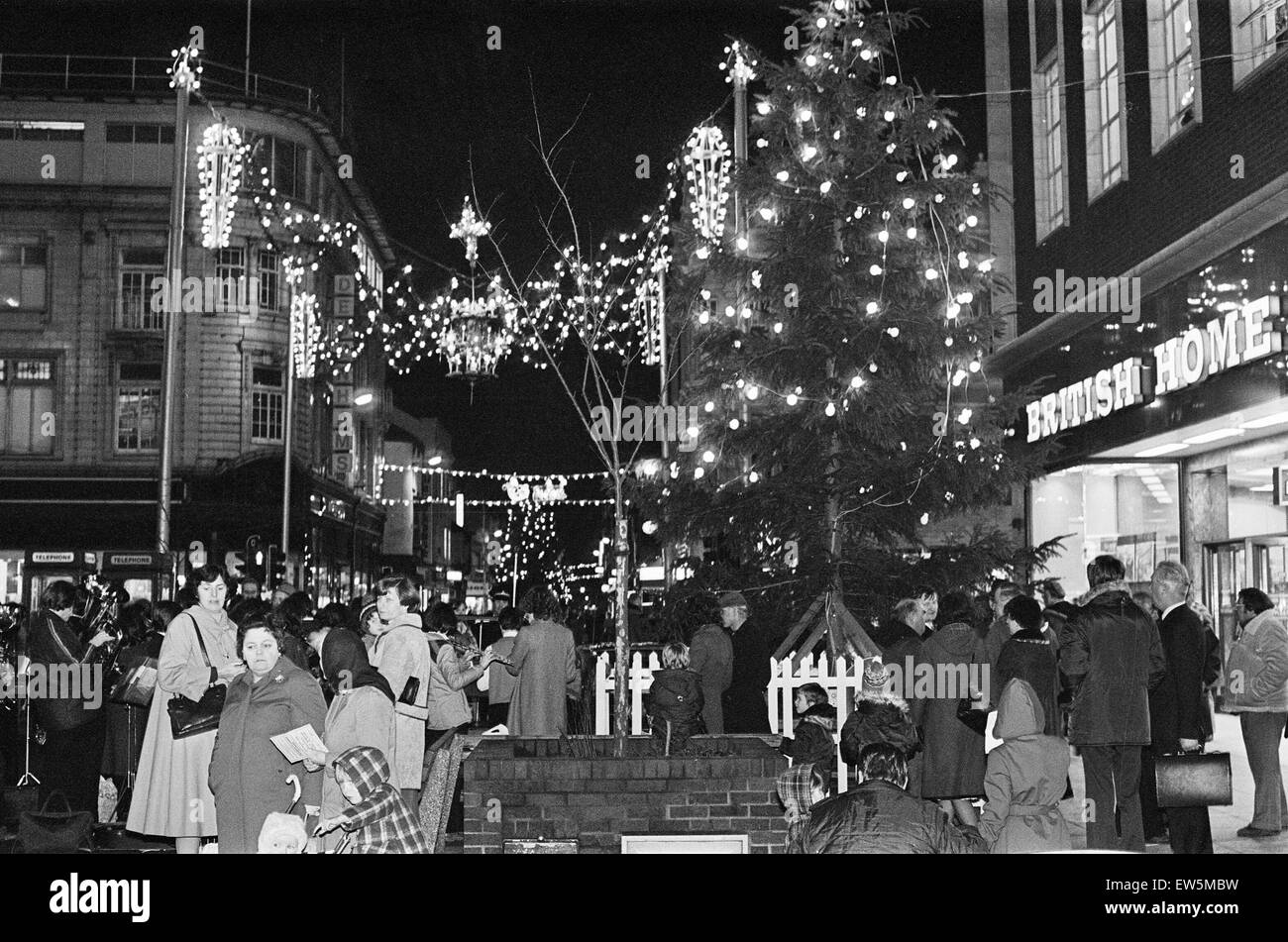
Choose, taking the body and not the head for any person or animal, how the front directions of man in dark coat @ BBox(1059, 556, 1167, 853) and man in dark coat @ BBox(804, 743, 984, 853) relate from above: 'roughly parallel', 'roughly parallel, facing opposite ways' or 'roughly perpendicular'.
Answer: roughly parallel

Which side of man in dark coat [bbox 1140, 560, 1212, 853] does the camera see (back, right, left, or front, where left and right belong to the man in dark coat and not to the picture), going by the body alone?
left

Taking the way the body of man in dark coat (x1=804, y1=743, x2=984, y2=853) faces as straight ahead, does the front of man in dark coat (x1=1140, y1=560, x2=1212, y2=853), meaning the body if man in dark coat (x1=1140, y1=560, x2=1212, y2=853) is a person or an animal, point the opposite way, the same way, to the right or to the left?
to the left

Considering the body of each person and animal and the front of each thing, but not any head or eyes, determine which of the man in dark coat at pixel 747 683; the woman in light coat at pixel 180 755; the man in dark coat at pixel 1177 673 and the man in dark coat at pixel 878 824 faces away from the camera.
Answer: the man in dark coat at pixel 878 824

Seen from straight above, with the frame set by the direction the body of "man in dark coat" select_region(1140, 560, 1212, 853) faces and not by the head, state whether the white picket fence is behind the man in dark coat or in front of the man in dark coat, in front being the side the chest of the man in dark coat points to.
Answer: in front

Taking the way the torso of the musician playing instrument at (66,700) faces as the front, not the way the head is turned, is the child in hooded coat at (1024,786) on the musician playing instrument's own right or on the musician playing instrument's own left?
on the musician playing instrument's own right

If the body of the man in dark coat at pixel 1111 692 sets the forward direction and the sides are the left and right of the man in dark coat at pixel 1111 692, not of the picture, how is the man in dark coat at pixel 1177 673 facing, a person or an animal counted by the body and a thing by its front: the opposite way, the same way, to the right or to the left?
to the left

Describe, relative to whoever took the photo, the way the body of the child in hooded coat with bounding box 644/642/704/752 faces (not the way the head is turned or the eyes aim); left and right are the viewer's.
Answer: facing away from the viewer

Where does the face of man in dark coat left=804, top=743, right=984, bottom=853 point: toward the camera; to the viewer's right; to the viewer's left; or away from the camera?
away from the camera

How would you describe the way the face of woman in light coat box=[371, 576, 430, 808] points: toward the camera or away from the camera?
toward the camera

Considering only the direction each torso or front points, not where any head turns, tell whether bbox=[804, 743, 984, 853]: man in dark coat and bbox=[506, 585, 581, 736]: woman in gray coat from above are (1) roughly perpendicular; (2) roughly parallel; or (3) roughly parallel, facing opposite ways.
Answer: roughly parallel

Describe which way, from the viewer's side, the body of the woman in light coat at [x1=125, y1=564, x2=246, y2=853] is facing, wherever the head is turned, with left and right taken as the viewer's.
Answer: facing the viewer and to the right of the viewer

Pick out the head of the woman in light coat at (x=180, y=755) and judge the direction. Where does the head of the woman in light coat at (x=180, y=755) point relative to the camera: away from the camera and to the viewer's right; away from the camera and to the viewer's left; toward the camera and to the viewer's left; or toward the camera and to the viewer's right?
toward the camera and to the viewer's right

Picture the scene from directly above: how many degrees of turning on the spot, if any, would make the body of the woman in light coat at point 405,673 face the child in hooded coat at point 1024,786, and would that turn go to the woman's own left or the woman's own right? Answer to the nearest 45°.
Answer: approximately 135° to the woman's own left

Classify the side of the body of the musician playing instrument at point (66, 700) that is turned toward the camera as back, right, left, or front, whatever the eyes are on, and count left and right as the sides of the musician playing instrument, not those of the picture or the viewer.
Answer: right
